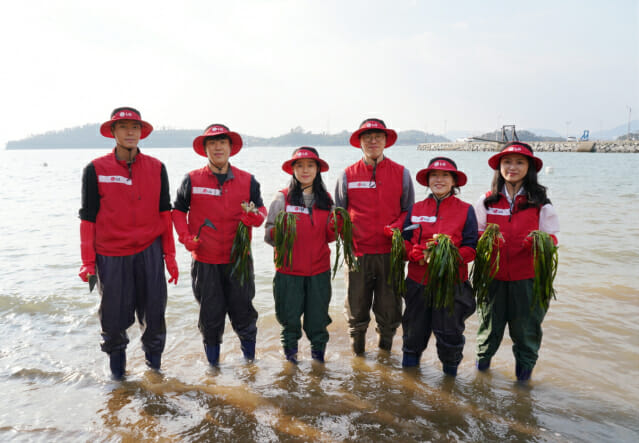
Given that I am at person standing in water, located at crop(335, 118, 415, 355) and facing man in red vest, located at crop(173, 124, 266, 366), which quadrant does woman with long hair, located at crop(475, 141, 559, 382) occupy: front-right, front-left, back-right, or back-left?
back-left

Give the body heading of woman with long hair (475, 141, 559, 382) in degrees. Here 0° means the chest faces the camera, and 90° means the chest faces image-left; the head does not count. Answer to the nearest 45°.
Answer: approximately 0°

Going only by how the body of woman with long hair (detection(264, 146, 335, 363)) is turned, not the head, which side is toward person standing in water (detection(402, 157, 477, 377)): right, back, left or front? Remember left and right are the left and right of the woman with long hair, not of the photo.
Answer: left

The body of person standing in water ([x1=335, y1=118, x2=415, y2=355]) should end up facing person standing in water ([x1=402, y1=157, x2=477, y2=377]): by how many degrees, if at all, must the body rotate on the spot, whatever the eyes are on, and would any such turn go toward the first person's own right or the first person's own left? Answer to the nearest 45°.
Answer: approximately 45° to the first person's own left

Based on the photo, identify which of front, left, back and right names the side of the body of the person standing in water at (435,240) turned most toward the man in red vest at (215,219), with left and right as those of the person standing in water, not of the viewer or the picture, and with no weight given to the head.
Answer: right

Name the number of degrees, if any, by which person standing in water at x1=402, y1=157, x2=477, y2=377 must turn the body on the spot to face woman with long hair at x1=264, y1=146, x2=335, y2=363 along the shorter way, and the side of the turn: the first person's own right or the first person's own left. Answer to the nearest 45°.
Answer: approximately 90° to the first person's own right

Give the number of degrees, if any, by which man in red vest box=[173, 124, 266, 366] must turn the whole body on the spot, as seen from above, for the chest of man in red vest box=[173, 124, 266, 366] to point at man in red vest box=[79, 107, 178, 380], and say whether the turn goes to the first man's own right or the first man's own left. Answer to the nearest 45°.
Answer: approximately 90° to the first man's own right
